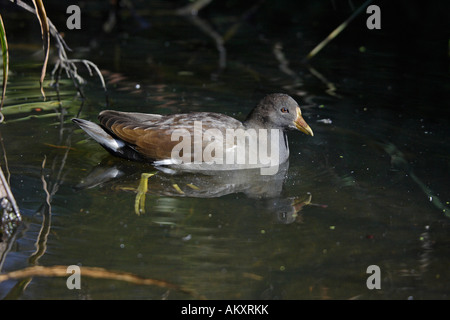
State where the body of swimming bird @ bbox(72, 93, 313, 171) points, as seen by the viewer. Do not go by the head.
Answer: to the viewer's right
